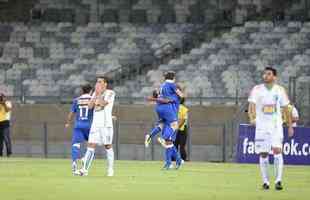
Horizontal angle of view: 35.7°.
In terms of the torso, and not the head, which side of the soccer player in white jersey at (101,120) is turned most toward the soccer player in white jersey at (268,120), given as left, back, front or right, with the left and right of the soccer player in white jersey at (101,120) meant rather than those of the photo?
left

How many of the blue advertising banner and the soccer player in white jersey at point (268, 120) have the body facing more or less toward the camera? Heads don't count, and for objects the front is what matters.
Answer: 2

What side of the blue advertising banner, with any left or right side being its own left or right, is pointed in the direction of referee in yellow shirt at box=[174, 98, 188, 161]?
right

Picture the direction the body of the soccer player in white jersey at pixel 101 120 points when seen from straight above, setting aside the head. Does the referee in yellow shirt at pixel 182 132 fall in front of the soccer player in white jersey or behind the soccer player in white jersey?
behind

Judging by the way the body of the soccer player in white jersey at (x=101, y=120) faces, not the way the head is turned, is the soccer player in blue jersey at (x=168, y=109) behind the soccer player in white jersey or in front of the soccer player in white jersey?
behind

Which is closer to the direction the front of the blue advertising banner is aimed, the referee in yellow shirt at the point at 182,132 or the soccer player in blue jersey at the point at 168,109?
the soccer player in blue jersey

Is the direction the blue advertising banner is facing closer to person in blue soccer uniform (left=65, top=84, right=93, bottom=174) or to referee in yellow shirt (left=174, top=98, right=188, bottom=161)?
the person in blue soccer uniform
